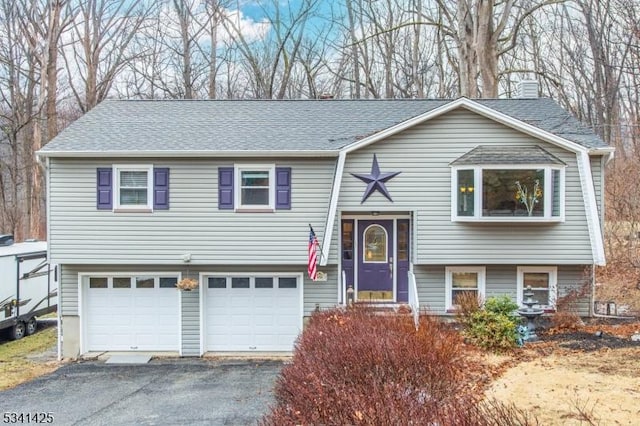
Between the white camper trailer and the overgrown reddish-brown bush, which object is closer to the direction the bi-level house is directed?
the overgrown reddish-brown bush

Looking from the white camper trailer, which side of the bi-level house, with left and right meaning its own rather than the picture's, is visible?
right

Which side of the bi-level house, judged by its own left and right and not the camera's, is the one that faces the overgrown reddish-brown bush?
front

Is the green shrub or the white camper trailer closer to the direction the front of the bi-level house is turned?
the green shrub

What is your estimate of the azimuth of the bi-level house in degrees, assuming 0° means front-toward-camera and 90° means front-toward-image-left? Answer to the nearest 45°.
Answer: approximately 0°

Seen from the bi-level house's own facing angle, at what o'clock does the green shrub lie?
The green shrub is roughly at 10 o'clock from the bi-level house.
